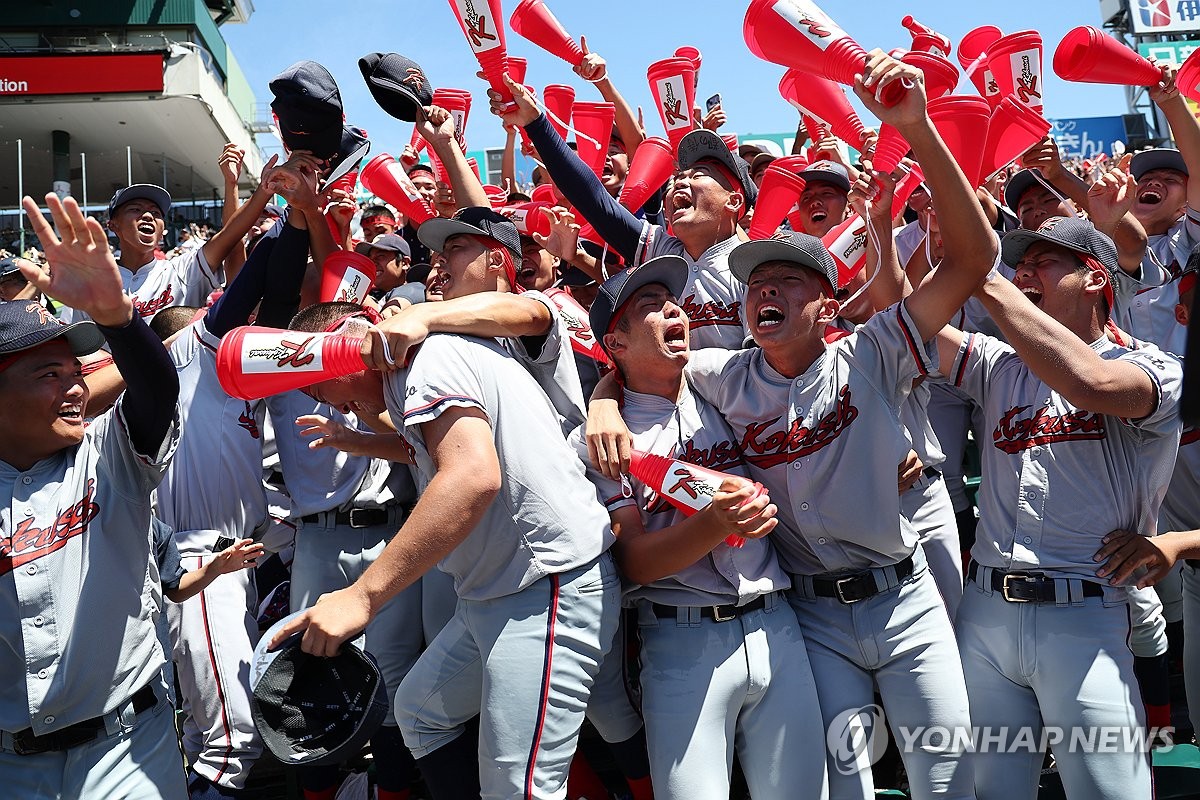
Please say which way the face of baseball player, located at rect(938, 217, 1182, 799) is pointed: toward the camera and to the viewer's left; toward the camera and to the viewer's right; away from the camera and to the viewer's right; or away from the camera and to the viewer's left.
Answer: toward the camera and to the viewer's left

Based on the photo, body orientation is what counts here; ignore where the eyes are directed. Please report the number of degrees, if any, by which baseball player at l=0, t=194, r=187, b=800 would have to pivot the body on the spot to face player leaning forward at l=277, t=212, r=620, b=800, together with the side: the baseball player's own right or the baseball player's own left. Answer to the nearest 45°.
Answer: approximately 45° to the baseball player's own left

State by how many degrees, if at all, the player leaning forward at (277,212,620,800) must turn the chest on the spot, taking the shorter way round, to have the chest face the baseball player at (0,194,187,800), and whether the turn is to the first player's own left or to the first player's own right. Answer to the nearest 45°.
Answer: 0° — they already face them

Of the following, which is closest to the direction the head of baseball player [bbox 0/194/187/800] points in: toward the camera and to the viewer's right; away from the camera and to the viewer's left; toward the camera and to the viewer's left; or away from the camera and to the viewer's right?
toward the camera and to the viewer's right

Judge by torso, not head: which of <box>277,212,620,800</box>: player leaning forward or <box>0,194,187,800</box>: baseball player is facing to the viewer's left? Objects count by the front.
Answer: the player leaning forward

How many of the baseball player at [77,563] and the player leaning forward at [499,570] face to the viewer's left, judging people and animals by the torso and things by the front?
1

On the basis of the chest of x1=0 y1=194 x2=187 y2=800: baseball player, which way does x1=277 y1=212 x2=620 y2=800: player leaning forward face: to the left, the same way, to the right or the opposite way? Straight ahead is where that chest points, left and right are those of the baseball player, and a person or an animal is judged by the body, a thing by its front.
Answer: to the right

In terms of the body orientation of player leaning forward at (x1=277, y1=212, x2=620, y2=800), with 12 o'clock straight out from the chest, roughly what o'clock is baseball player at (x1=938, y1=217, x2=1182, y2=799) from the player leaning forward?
The baseball player is roughly at 6 o'clock from the player leaning forward.

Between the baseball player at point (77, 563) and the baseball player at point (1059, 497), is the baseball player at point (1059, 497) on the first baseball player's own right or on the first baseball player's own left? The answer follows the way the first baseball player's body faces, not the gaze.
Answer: on the first baseball player's own left

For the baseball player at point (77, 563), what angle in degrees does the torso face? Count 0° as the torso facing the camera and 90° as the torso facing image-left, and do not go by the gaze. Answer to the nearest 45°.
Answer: approximately 0°

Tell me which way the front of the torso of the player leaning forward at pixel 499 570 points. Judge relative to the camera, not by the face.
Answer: to the viewer's left
